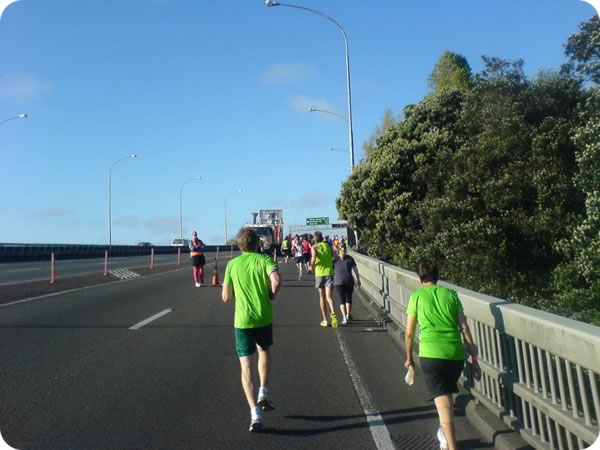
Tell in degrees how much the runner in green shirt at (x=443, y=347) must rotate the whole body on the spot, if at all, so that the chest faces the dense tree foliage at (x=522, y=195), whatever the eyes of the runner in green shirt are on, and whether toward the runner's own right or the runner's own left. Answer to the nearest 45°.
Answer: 0° — they already face it

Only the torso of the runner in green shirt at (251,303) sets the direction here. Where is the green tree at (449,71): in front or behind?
in front

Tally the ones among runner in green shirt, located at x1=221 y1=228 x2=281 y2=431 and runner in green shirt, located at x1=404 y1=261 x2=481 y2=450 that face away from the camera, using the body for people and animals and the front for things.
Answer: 2

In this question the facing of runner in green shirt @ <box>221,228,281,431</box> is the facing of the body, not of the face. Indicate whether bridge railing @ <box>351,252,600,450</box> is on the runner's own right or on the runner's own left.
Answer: on the runner's own right

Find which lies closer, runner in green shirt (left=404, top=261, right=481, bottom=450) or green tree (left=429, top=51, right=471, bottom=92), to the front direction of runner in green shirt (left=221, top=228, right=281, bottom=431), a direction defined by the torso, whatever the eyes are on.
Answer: the green tree

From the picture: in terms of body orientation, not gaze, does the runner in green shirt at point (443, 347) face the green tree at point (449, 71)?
yes

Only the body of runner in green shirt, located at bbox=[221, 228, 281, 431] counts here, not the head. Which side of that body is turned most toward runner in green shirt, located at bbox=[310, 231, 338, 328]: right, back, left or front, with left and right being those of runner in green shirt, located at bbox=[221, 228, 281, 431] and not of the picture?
front

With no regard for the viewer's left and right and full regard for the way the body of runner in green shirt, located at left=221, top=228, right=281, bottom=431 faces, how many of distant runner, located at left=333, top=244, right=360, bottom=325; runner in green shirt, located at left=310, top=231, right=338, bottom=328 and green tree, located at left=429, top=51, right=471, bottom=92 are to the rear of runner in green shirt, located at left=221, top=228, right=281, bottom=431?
0

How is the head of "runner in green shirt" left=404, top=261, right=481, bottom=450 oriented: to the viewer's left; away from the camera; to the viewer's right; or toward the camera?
away from the camera

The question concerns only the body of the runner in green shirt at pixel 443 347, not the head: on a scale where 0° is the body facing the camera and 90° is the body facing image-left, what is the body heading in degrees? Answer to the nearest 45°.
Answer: approximately 180°

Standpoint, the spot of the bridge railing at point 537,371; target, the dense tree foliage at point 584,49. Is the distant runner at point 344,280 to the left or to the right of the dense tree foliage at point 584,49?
left

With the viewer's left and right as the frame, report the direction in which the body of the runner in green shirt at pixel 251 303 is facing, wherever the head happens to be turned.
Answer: facing away from the viewer

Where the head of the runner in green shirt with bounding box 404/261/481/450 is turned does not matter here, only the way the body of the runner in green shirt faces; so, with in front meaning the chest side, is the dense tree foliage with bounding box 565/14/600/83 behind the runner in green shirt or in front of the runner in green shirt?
in front
